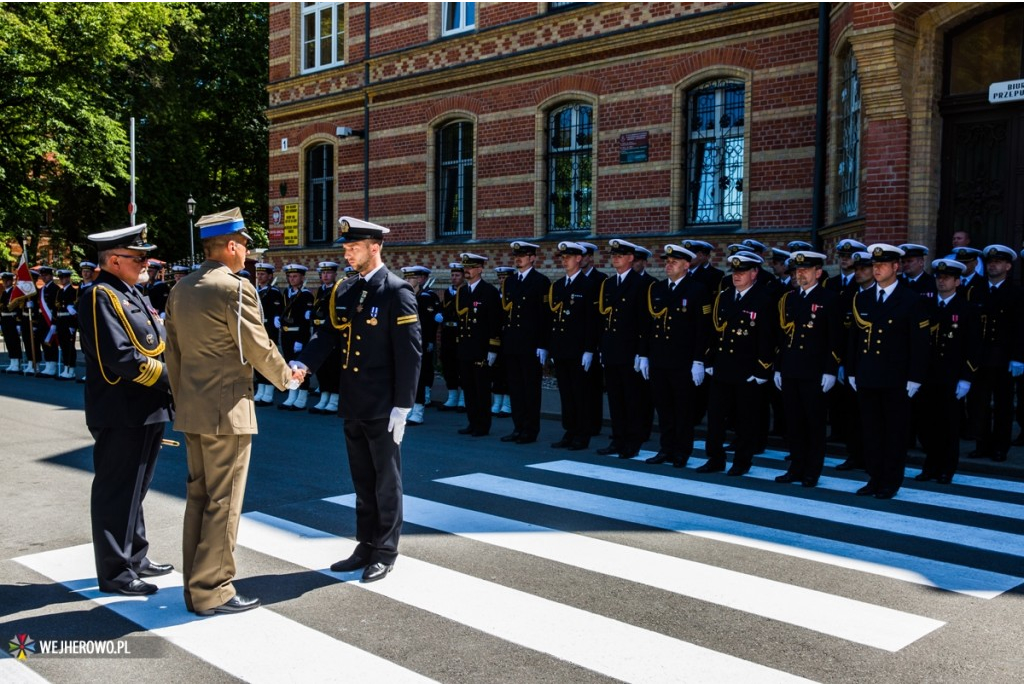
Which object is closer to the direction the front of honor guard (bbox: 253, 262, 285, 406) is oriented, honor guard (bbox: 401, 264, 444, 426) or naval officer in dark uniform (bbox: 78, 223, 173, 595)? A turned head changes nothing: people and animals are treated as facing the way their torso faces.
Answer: the naval officer in dark uniform

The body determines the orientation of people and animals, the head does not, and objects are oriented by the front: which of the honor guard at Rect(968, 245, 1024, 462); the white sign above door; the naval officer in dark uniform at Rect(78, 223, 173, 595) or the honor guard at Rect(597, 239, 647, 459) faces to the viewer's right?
the naval officer in dark uniform

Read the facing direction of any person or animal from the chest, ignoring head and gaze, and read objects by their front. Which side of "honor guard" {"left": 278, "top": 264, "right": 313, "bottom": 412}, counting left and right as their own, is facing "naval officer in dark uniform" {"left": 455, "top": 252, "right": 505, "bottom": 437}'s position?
left

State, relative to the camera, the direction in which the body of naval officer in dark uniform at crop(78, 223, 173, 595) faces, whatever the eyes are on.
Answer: to the viewer's right

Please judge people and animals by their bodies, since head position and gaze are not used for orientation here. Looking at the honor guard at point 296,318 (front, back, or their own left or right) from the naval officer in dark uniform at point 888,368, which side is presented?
left

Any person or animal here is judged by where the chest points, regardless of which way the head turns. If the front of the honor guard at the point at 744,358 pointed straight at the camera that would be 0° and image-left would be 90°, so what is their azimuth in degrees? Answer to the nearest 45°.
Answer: approximately 45°

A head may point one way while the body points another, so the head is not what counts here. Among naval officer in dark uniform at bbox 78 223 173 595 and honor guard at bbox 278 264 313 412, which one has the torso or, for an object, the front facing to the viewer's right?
the naval officer in dark uniform

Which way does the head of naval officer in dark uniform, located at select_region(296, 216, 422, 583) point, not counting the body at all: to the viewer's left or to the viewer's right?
to the viewer's left

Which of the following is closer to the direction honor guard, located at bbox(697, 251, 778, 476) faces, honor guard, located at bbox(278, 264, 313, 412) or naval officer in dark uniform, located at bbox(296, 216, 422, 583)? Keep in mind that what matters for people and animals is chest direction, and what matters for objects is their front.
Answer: the naval officer in dark uniform

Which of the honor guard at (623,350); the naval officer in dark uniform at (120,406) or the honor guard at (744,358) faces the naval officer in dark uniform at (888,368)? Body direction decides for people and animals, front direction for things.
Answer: the naval officer in dark uniform at (120,406)

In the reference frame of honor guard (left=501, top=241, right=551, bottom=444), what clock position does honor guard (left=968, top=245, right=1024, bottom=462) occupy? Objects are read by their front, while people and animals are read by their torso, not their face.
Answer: honor guard (left=968, top=245, right=1024, bottom=462) is roughly at 8 o'clock from honor guard (left=501, top=241, right=551, bottom=444).

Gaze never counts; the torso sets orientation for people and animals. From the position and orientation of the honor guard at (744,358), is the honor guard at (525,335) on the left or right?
on their right

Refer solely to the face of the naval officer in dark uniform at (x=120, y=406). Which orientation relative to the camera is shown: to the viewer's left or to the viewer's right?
to the viewer's right
